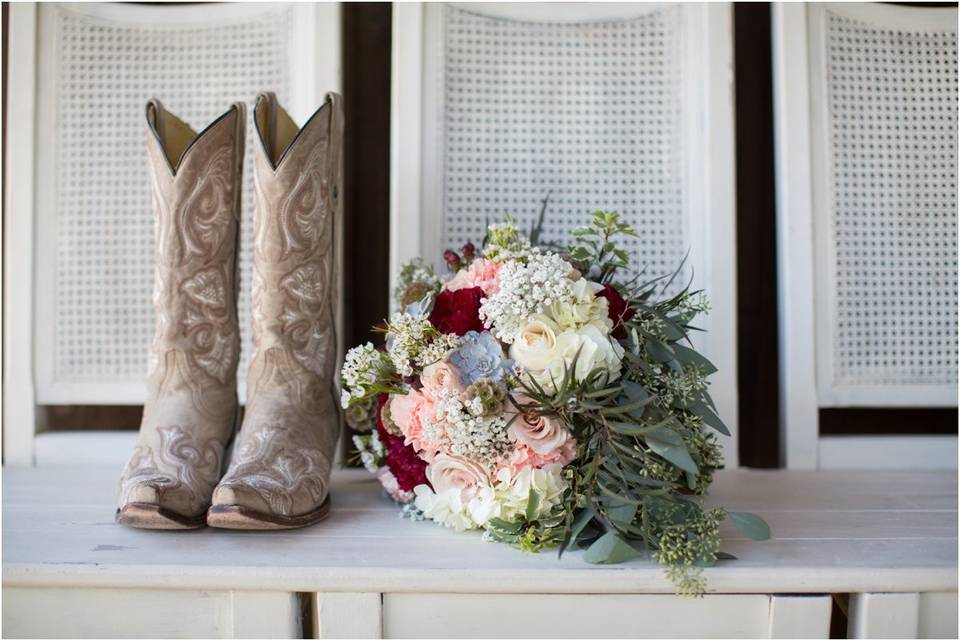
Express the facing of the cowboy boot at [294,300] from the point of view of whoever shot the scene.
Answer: facing the viewer and to the left of the viewer

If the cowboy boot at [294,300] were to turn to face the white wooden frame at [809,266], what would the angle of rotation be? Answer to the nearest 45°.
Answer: approximately 135° to its left
